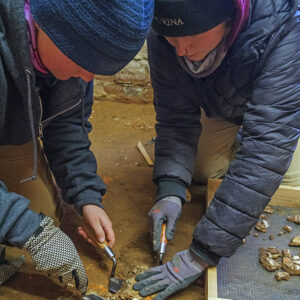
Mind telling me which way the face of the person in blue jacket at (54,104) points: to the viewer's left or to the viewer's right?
to the viewer's right

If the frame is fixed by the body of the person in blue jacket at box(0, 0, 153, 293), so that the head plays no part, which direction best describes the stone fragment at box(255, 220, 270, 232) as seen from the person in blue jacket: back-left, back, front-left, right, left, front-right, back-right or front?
front-left

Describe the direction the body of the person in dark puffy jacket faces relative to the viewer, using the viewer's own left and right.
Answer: facing the viewer and to the left of the viewer

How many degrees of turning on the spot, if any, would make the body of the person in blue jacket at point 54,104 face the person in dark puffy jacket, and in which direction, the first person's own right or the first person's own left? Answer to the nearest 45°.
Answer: approximately 45° to the first person's own left

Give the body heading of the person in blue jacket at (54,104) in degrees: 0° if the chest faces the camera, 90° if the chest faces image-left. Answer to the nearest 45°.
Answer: approximately 315°

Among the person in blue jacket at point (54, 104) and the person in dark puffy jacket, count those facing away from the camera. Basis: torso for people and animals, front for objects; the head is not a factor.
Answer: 0

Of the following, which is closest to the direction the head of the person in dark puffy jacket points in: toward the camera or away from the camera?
toward the camera

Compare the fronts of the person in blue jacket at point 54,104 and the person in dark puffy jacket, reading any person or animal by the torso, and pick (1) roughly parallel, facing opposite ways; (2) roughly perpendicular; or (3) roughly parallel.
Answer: roughly perpendicular
